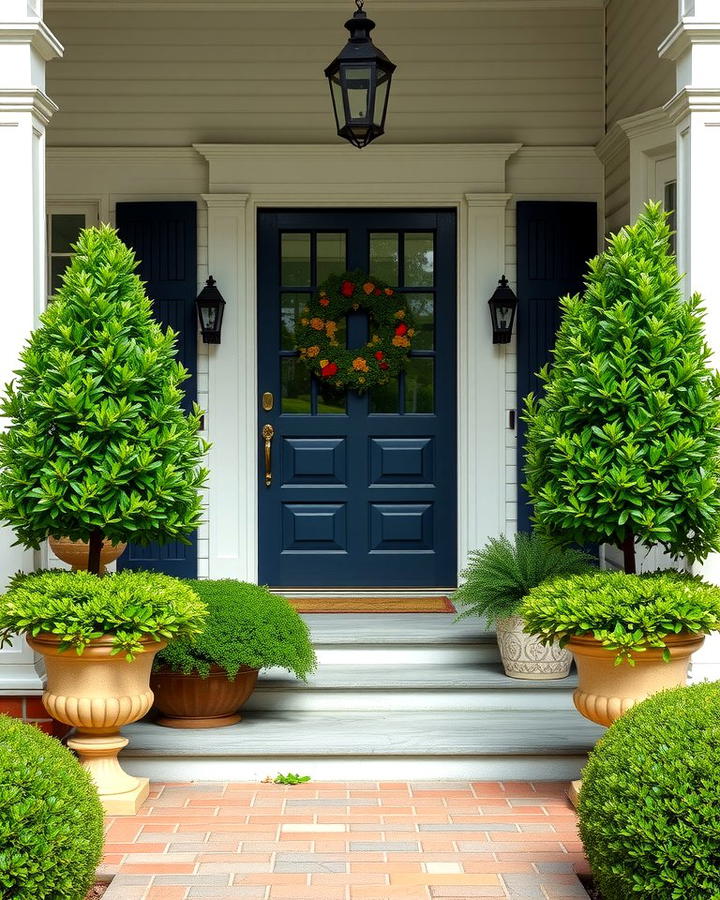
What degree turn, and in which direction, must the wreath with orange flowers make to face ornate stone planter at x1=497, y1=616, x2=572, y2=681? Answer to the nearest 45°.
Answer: approximately 45° to its left

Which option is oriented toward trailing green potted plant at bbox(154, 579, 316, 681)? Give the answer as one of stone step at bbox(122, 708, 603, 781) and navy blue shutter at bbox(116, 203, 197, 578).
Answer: the navy blue shutter

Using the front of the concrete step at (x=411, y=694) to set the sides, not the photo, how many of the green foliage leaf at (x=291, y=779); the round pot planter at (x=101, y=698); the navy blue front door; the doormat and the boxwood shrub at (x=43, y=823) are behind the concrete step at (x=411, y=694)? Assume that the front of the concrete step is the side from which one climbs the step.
2

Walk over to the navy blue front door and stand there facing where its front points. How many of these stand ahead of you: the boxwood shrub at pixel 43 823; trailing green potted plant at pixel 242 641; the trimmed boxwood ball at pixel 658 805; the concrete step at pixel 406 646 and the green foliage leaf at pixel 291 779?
5

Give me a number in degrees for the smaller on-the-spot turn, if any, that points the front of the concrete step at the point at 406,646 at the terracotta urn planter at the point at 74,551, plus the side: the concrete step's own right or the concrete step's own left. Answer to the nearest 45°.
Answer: approximately 90° to the concrete step's own right

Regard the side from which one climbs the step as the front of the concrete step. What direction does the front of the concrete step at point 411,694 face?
toward the camera

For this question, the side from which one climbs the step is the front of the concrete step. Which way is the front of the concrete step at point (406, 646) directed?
toward the camera

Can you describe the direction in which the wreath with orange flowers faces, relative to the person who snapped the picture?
facing the viewer

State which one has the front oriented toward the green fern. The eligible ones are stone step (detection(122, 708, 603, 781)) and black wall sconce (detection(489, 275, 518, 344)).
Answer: the black wall sconce
